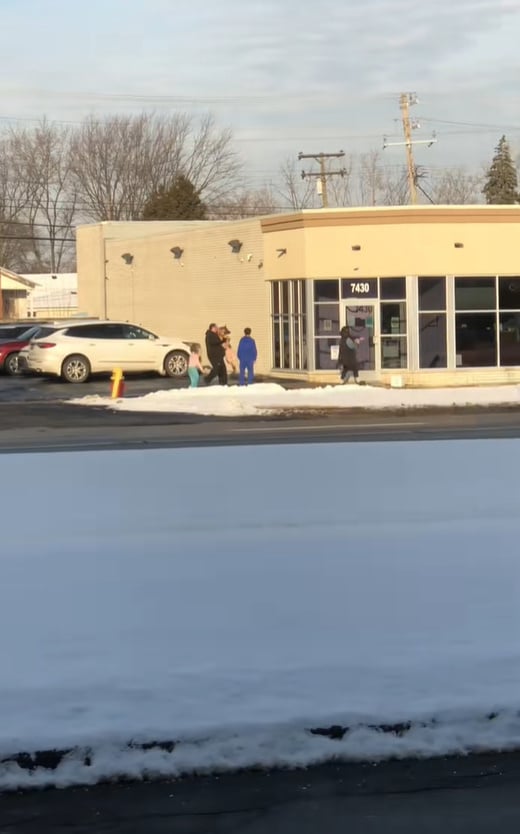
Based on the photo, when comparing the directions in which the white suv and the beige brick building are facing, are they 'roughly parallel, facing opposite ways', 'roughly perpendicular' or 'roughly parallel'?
roughly perpendicular

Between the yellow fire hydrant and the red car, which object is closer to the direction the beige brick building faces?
the yellow fire hydrant

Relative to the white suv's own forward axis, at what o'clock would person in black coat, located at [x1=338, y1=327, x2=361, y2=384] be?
The person in black coat is roughly at 1 o'clock from the white suv.

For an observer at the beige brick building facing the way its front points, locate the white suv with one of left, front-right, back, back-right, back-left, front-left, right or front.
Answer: right

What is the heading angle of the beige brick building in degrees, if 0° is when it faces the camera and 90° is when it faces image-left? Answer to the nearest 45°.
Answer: approximately 0°

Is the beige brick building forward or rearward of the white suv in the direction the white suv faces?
forward

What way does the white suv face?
to the viewer's right

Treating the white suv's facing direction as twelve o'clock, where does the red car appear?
The red car is roughly at 8 o'clock from the white suv.

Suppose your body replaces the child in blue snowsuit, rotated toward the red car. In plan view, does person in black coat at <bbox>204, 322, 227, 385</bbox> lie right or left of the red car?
left

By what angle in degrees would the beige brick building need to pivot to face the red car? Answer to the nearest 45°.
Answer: approximately 90° to its right

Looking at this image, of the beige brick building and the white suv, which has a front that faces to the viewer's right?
the white suv

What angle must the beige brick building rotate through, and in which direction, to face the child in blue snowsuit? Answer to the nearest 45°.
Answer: approximately 45° to its right

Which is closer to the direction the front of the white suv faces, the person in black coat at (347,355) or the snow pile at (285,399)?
the person in black coat

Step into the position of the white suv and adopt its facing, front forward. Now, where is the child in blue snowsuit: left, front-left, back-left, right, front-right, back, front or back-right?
front-right

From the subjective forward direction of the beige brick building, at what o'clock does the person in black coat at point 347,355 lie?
The person in black coat is roughly at 1 o'clock from the beige brick building.
